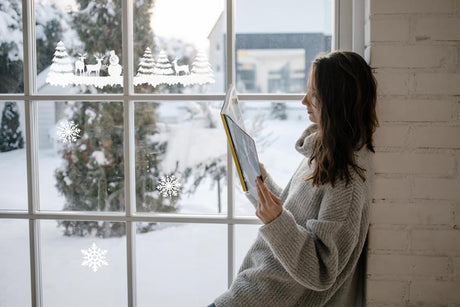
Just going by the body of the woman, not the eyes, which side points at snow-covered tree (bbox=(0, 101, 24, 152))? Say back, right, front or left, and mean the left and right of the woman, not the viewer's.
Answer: right

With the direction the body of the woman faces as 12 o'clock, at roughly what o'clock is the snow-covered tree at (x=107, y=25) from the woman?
The snow-covered tree is roughly at 1 o'clock from the woman.

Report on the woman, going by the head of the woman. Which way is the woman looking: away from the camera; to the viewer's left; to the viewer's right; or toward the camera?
to the viewer's left

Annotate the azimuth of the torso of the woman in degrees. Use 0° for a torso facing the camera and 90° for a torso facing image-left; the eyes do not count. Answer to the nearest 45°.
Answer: approximately 90°

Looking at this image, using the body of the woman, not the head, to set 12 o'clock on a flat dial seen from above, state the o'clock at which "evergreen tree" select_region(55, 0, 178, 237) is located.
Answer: The evergreen tree is roughly at 1 o'clock from the woman.

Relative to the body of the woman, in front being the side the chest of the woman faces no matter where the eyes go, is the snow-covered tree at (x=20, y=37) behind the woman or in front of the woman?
in front
